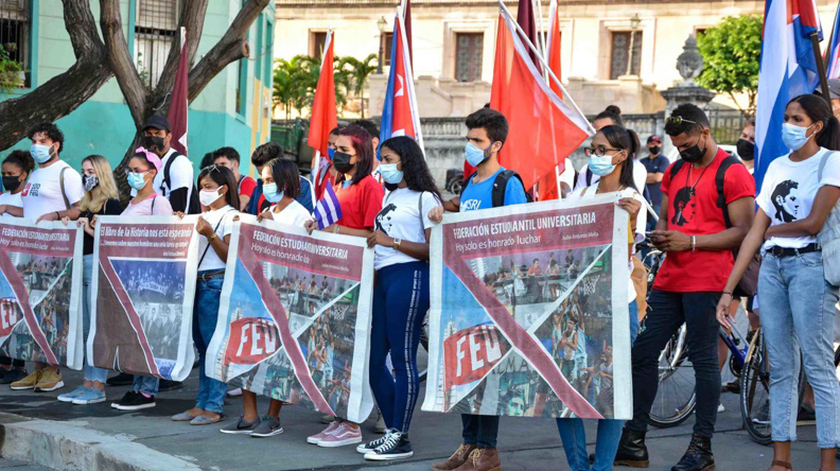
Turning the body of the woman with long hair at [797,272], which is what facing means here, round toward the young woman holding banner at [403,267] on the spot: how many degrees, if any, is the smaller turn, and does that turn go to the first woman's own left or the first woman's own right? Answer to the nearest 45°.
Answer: approximately 45° to the first woman's own right

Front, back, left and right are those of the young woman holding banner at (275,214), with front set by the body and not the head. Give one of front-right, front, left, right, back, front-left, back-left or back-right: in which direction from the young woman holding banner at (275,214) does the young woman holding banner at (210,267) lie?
right

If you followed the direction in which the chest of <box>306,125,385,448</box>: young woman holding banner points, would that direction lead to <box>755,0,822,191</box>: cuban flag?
no

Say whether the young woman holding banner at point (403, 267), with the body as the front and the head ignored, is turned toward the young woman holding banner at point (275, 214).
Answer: no

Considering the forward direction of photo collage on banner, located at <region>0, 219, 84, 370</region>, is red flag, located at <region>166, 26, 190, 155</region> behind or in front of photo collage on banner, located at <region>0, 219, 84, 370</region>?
behind

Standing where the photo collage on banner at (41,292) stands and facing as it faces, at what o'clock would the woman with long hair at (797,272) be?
The woman with long hair is roughly at 9 o'clock from the photo collage on banner.

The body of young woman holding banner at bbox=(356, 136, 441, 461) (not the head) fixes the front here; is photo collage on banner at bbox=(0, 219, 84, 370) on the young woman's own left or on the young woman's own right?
on the young woman's own right

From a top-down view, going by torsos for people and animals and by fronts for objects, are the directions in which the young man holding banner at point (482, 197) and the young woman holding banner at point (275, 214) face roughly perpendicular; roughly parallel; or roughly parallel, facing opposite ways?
roughly parallel

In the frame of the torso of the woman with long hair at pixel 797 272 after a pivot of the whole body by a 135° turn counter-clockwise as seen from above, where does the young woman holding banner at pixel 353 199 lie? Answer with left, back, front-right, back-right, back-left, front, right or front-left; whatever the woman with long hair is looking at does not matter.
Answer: back

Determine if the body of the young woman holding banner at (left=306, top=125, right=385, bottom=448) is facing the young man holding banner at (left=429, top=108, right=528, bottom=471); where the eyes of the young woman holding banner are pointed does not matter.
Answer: no

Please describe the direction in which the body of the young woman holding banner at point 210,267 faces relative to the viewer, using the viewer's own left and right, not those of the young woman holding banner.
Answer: facing the viewer and to the left of the viewer

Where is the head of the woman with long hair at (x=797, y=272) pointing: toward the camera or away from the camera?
toward the camera

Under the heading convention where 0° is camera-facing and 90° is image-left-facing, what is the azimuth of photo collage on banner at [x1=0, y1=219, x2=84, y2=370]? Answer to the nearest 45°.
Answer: approximately 45°

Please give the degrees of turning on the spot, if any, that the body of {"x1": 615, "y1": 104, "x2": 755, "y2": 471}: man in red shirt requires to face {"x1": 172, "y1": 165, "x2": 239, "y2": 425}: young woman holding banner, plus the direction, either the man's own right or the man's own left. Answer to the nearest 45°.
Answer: approximately 45° to the man's own right

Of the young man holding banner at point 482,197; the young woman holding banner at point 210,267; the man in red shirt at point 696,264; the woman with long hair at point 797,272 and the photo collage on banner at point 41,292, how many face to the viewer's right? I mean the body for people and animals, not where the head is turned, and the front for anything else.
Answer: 0

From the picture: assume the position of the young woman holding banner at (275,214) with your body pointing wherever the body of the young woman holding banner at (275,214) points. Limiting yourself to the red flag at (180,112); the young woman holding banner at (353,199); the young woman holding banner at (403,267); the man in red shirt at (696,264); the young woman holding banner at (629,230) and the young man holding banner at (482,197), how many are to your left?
5

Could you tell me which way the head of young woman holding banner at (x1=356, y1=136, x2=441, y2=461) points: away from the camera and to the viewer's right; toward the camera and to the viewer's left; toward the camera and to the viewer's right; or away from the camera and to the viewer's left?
toward the camera and to the viewer's left
